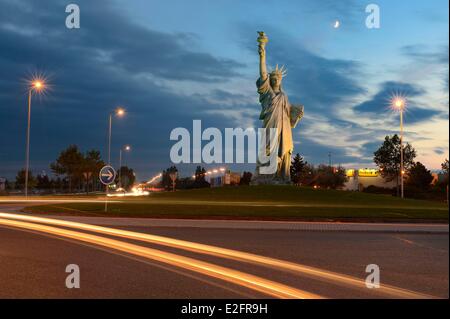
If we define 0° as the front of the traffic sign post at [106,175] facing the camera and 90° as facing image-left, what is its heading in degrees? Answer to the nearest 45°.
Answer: approximately 0°
